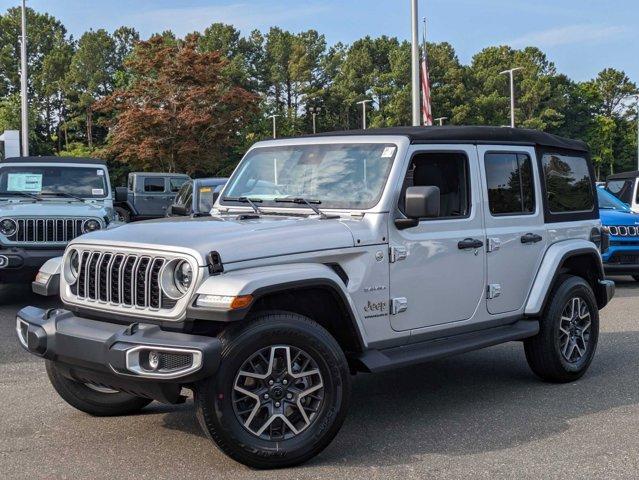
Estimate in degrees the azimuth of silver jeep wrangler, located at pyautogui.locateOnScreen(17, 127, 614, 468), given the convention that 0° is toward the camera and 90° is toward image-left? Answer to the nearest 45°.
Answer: approximately 45°

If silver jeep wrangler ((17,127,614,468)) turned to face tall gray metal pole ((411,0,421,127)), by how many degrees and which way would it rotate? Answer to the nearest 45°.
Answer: approximately 135° to its right

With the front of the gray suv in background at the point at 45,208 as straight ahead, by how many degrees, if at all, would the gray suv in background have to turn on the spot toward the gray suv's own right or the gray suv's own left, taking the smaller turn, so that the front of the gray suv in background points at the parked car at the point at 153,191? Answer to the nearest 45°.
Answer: approximately 180°

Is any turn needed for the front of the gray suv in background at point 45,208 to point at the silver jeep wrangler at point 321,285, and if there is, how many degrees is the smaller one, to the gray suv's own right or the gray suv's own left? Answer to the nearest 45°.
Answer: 0° — it already faces it

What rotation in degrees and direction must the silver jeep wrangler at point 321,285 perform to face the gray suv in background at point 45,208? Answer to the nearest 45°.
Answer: approximately 90° to its right

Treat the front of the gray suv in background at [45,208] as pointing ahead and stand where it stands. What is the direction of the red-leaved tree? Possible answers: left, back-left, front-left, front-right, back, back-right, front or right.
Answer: back

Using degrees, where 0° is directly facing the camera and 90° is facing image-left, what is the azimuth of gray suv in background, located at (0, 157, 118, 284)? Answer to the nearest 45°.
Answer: approximately 0°

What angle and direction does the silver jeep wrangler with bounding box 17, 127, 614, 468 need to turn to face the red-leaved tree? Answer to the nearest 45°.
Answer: approximately 135° to its right

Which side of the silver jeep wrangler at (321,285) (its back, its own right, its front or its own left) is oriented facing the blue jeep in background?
back

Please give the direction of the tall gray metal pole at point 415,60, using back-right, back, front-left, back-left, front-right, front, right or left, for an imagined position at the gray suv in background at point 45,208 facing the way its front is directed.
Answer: back-left

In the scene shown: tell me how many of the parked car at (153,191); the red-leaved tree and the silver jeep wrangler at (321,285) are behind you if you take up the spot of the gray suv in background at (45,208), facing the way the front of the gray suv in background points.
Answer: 2
